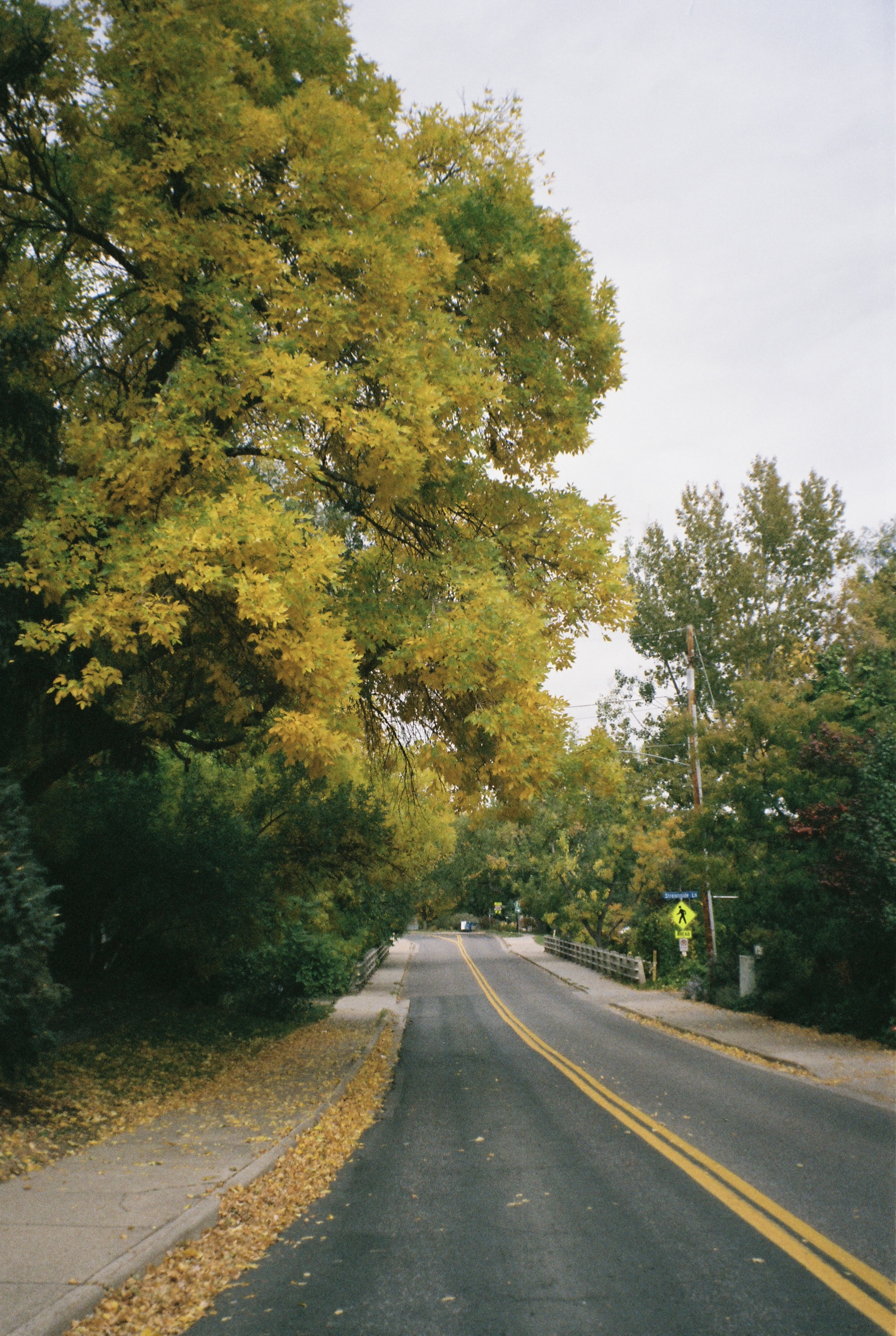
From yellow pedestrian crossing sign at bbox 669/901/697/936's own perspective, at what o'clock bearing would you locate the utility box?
The utility box is roughly at 11 o'clock from the yellow pedestrian crossing sign.

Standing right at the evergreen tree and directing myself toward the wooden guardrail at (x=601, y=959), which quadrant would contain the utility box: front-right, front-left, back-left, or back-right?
front-right

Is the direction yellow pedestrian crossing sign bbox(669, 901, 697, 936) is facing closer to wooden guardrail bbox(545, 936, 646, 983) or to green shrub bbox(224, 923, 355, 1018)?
the green shrub

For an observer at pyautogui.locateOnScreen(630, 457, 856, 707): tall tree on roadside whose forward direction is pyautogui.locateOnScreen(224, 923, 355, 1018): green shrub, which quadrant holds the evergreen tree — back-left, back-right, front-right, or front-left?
front-left

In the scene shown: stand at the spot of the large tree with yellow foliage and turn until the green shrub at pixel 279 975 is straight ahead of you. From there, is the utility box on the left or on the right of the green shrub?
right

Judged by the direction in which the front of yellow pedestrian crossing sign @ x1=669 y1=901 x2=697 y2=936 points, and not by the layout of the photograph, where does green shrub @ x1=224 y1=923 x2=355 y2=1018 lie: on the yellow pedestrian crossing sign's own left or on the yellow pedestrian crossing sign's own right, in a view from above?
on the yellow pedestrian crossing sign's own right

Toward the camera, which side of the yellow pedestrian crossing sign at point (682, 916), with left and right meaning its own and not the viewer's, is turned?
front

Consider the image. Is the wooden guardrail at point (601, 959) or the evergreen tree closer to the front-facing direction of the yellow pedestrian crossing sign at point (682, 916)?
the evergreen tree

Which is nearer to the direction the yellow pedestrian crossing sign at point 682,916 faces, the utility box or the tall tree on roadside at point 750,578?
the utility box

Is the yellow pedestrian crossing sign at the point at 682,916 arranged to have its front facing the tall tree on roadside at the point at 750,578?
no

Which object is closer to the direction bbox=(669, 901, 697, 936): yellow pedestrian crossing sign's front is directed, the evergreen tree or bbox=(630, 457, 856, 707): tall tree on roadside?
the evergreen tree

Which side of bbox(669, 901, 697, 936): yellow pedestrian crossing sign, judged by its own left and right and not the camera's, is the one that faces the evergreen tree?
front
